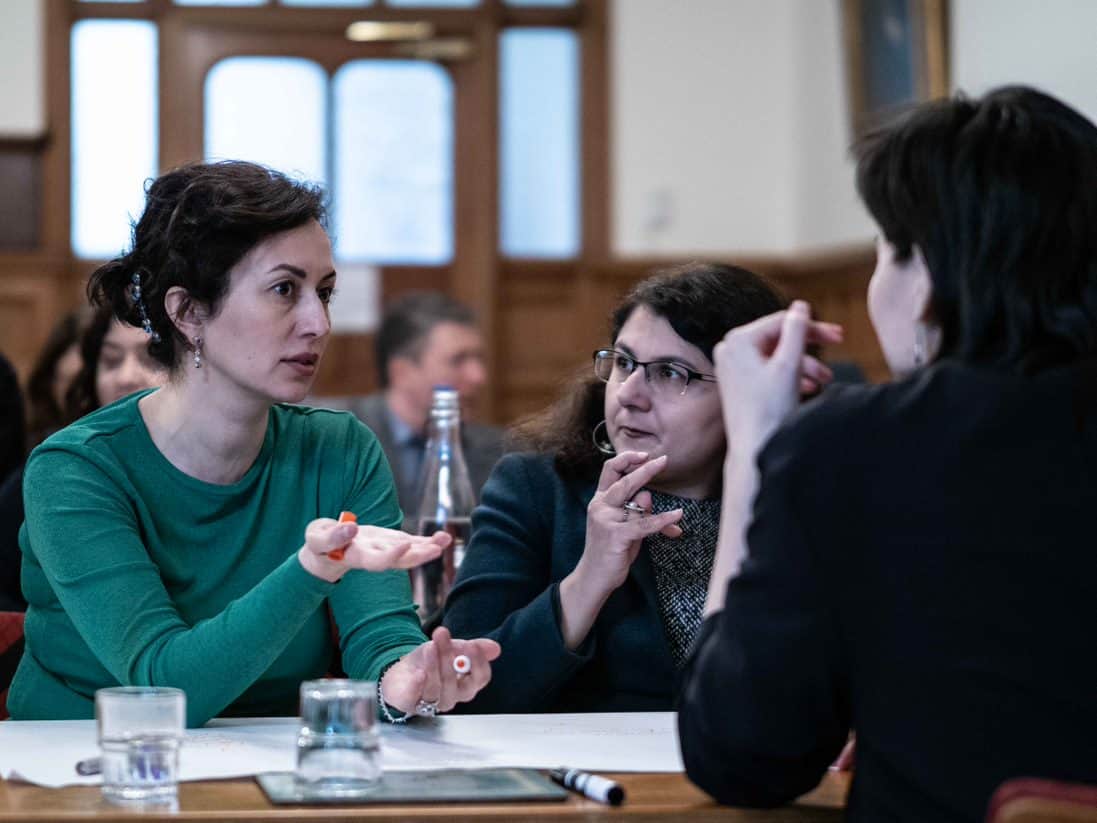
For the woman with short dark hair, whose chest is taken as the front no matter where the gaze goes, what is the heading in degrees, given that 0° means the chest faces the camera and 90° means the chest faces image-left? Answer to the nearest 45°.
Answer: approximately 135°

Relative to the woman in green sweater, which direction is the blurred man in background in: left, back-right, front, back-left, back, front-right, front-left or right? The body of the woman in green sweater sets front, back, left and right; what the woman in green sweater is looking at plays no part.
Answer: back-left

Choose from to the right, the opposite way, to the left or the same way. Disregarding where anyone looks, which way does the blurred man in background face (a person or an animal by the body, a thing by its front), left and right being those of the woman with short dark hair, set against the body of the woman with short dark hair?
the opposite way

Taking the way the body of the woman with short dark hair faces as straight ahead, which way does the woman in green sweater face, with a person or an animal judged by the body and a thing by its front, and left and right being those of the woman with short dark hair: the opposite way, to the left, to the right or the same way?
the opposite way

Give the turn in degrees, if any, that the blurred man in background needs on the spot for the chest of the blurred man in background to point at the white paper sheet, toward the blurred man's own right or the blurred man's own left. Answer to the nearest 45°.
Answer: approximately 45° to the blurred man's own right

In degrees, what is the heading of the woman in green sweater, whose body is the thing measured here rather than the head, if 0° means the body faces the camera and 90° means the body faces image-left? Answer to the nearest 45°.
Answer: approximately 315°

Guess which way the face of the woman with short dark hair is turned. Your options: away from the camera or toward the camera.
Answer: away from the camera

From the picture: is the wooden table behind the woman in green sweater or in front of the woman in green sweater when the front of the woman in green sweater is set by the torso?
in front

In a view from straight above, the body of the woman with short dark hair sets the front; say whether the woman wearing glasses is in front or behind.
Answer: in front

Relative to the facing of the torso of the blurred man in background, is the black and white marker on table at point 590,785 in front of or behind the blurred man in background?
in front

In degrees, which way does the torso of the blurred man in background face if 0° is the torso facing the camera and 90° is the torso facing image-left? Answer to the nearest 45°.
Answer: approximately 315°

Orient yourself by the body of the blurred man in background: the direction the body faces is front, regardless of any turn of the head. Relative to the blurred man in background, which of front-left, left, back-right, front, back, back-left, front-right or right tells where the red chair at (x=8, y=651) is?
front-right
